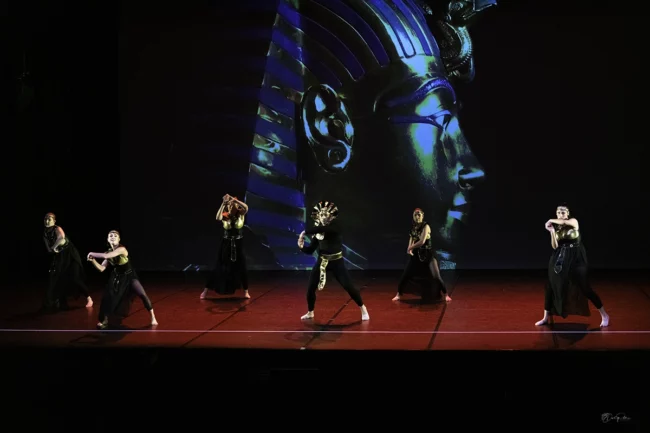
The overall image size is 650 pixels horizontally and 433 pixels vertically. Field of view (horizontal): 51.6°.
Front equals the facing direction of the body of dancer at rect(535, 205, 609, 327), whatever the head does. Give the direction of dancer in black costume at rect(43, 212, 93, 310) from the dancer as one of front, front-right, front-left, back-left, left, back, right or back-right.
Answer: right

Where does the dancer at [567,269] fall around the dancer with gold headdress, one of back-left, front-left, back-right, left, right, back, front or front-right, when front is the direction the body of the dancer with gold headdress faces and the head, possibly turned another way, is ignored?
back-left

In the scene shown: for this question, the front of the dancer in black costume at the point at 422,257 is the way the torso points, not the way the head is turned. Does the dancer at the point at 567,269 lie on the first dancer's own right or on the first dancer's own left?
on the first dancer's own left

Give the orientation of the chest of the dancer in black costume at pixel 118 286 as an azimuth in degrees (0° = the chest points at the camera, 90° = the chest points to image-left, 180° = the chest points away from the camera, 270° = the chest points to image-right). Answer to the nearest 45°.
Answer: approximately 45°

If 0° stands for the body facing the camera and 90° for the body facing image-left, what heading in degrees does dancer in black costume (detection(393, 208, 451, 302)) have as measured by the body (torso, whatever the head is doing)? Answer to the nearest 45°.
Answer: approximately 45°

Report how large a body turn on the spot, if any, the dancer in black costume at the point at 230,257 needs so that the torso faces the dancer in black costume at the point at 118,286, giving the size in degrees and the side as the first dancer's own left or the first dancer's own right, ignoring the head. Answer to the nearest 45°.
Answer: approximately 45° to the first dancer's own right

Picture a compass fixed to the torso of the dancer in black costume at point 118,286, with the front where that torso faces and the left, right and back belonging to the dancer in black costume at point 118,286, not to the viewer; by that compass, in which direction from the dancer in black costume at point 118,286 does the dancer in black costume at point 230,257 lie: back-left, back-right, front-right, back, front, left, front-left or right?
back

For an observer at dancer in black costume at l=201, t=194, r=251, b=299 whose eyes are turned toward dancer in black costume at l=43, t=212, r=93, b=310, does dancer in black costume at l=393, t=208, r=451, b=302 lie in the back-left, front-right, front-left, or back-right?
back-left

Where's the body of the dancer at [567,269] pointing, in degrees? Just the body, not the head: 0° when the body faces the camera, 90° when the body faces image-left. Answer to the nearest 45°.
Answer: approximately 0°

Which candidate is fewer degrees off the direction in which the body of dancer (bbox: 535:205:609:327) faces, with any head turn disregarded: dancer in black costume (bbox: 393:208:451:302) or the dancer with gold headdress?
the dancer with gold headdress

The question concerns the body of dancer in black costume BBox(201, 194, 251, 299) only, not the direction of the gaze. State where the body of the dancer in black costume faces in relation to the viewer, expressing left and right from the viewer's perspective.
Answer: facing the viewer

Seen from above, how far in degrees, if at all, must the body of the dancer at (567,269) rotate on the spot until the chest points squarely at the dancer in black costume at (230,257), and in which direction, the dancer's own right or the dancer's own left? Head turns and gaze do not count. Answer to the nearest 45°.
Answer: approximately 90° to the dancer's own right
